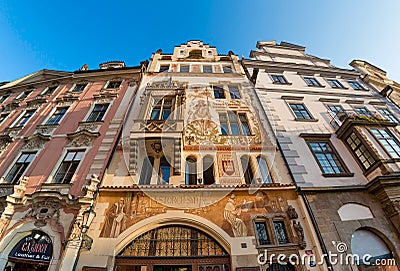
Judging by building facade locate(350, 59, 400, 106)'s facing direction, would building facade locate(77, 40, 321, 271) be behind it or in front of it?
in front

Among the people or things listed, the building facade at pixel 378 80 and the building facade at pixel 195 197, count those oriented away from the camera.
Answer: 0

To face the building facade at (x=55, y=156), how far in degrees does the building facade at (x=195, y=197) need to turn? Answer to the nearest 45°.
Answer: approximately 90° to its right

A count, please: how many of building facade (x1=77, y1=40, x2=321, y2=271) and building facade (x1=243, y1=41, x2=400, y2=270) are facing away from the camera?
0

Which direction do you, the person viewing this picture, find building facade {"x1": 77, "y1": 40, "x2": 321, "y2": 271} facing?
facing the viewer

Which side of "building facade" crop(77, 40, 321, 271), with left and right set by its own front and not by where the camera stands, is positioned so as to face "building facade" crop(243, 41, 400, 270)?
left

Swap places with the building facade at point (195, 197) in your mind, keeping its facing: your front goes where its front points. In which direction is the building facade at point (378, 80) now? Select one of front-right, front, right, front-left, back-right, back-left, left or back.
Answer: left
